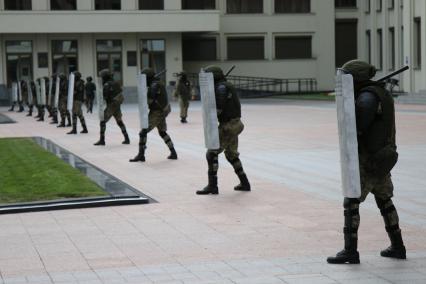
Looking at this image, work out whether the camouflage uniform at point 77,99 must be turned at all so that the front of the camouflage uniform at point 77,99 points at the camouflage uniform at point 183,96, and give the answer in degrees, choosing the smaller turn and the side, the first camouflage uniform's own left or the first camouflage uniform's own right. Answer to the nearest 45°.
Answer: approximately 135° to the first camouflage uniform's own right

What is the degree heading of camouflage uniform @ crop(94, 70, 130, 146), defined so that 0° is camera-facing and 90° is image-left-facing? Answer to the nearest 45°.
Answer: approximately 90°

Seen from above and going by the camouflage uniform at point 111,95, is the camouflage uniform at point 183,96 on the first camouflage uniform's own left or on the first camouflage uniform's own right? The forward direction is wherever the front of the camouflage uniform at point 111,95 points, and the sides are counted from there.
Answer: on the first camouflage uniform's own right

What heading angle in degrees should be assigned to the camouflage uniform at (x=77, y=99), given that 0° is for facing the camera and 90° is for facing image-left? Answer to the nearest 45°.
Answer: approximately 90°
